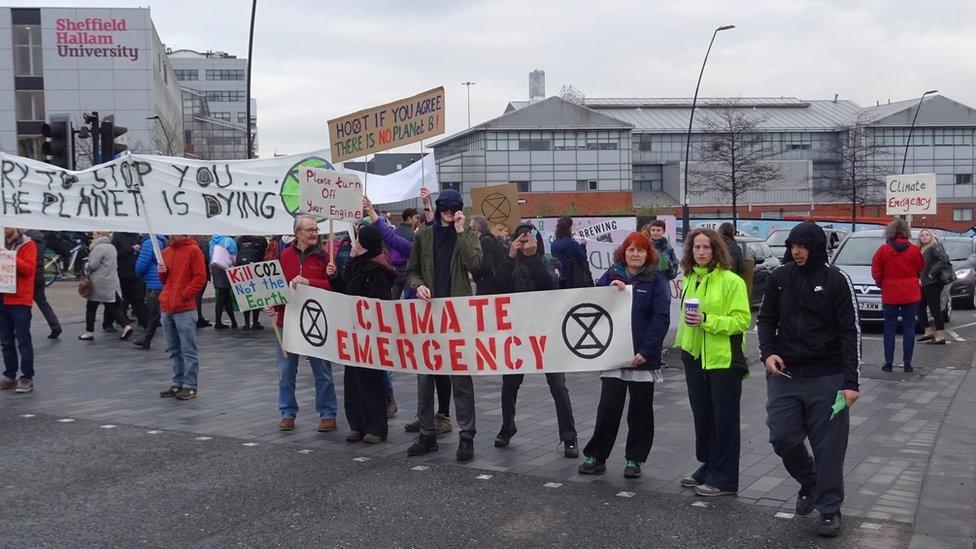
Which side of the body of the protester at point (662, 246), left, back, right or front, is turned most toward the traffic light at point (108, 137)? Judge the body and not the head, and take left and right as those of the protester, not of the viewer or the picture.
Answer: right

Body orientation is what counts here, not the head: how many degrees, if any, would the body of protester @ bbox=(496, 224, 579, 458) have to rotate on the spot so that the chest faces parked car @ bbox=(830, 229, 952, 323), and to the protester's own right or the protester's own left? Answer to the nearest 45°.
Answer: approximately 135° to the protester's own left

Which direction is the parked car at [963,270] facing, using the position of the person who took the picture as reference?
facing the viewer and to the left of the viewer

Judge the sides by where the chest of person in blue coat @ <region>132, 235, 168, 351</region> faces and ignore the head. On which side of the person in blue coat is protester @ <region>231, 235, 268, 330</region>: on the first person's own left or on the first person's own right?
on the first person's own right

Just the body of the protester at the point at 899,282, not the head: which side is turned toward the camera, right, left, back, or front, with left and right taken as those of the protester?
back

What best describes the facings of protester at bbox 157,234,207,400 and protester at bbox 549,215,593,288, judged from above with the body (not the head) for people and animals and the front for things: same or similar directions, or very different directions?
very different directions

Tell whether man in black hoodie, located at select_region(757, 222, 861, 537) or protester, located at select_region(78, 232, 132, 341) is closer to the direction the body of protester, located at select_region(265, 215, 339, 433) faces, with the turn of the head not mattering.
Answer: the man in black hoodie

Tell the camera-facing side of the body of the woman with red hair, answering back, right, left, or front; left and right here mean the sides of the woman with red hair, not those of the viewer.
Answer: front

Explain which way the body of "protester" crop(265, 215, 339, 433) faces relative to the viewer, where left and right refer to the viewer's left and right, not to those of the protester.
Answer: facing the viewer

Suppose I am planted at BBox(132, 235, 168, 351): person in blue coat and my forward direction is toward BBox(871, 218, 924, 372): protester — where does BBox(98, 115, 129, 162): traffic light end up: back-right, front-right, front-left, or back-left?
back-left

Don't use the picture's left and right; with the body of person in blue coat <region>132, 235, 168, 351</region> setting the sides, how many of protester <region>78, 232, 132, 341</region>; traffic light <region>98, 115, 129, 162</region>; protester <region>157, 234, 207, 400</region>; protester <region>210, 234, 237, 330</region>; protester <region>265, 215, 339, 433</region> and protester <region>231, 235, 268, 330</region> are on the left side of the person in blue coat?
2
